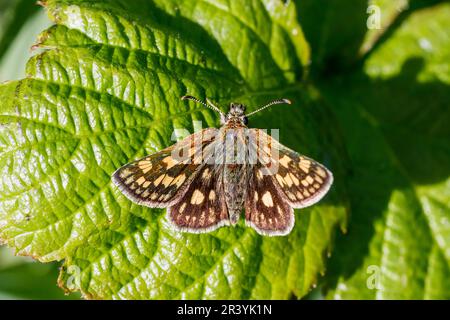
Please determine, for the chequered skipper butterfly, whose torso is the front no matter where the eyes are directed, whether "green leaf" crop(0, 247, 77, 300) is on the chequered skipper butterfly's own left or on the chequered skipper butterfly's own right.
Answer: on the chequered skipper butterfly's own left

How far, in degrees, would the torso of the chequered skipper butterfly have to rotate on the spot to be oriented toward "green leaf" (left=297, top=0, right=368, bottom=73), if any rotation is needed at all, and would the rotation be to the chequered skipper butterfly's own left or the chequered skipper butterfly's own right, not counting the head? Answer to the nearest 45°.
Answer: approximately 45° to the chequered skipper butterfly's own right

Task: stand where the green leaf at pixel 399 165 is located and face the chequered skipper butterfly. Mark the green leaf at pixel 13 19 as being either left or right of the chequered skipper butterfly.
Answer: right

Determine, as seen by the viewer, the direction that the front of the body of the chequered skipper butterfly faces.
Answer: away from the camera

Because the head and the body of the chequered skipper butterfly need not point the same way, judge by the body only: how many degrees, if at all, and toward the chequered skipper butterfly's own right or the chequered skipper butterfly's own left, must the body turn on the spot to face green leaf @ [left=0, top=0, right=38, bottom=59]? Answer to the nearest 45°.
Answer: approximately 45° to the chequered skipper butterfly's own left

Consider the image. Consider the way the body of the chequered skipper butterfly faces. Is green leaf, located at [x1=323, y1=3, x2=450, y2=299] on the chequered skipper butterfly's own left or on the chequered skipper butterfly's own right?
on the chequered skipper butterfly's own right
